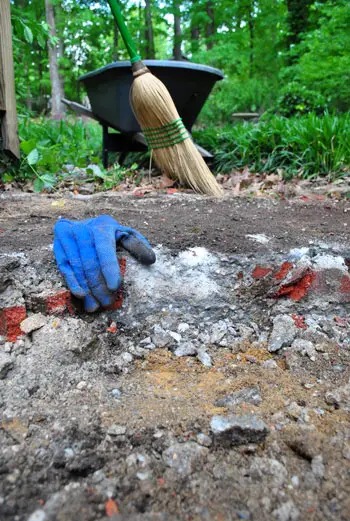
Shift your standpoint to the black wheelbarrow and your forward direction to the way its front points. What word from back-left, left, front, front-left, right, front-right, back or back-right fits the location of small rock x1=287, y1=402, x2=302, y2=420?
right

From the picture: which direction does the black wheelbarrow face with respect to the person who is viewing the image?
facing to the right of the viewer

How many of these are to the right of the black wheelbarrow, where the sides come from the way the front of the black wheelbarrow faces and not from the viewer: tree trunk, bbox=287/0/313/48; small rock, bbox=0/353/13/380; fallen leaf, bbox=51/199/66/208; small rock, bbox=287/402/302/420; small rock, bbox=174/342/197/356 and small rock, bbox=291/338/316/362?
5

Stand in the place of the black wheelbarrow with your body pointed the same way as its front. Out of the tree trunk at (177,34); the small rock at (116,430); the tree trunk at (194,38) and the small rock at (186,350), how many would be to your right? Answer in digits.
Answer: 2

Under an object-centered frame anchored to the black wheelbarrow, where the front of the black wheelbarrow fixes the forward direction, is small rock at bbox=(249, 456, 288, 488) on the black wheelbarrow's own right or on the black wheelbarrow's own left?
on the black wheelbarrow's own right

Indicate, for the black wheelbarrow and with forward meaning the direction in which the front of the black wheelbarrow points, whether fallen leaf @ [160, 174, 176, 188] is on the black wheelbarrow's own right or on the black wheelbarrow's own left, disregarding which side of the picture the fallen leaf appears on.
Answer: on the black wheelbarrow's own right

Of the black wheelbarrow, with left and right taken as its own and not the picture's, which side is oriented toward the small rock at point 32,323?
right

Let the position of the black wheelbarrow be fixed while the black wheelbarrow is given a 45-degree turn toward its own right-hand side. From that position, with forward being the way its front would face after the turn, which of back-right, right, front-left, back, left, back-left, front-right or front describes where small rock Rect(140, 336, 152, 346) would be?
front-right

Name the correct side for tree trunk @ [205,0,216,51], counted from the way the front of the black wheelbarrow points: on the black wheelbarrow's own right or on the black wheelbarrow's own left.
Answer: on the black wheelbarrow's own left

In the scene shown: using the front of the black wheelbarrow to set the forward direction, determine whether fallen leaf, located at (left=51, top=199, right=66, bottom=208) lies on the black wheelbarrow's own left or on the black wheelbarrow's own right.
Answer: on the black wheelbarrow's own right

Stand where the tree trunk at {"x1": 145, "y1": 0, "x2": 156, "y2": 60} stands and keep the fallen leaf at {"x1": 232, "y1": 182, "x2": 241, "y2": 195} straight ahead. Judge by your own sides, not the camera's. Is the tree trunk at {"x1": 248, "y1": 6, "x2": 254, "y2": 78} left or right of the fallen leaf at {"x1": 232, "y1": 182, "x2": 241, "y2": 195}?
left

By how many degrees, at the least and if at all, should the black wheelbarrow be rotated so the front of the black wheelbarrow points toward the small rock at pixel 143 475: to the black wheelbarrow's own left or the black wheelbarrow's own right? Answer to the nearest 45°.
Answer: approximately 90° to the black wheelbarrow's own right

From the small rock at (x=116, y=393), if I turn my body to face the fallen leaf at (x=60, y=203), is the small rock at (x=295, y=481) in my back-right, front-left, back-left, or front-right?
back-right

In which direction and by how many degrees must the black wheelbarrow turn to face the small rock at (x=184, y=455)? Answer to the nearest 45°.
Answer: approximately 90° to its right

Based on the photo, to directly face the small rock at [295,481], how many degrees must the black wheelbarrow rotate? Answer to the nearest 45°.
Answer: approximately 90° to its right

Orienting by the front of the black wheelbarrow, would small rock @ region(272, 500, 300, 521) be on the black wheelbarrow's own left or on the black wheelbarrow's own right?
on the black wheelbarrow's own right

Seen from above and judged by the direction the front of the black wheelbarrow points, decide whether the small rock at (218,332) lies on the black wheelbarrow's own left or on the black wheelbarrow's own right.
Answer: on the black wheelbarrow's own right
